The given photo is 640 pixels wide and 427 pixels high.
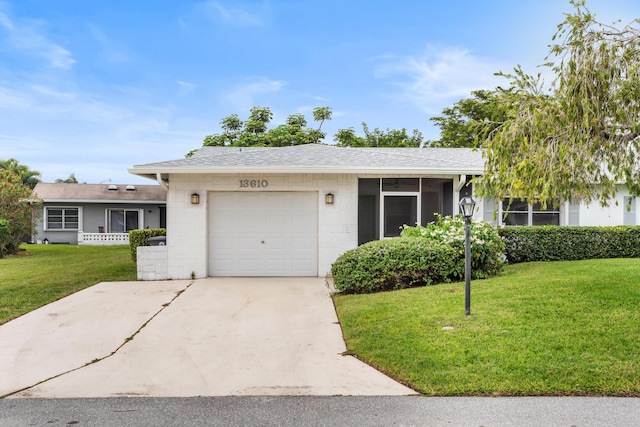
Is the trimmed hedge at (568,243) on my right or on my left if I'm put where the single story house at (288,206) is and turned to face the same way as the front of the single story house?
on my left

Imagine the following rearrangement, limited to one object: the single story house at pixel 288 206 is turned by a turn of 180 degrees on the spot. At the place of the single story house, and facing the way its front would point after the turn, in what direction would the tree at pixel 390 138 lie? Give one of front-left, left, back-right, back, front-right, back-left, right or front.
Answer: front

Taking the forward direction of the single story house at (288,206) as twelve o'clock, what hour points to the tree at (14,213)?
The tree is roughly at 4 o'clock from the single story house.

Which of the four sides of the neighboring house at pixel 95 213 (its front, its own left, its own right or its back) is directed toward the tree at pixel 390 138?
left

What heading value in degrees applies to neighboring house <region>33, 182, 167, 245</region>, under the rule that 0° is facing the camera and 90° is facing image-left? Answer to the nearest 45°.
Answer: approximately 0°

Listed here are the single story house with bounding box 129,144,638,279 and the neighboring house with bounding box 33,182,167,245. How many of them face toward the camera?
2

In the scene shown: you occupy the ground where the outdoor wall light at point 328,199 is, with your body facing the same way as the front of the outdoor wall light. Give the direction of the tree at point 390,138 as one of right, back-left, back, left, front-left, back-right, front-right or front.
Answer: back

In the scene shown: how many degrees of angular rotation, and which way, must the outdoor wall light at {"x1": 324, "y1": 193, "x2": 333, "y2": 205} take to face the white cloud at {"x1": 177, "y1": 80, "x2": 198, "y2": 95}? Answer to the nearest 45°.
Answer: approximately 135° to its right

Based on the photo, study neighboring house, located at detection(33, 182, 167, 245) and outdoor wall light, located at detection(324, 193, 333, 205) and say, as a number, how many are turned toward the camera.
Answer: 2

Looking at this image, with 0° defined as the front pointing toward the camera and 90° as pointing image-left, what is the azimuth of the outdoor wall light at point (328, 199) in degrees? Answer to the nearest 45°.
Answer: approximately 0°
